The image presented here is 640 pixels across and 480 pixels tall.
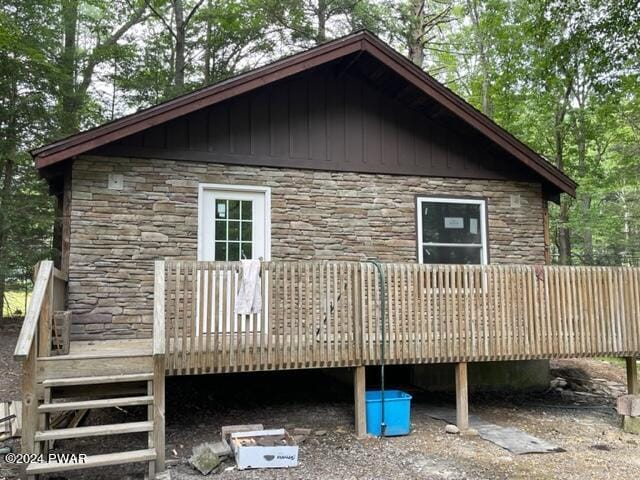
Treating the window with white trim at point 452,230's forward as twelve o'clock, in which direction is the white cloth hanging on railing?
The white cloth hanging on railing is roughly at 1 o'clock from the window with white trim.

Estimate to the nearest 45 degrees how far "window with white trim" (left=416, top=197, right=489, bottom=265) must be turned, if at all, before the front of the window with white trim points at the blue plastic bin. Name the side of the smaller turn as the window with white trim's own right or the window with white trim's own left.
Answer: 0° — it already faces it

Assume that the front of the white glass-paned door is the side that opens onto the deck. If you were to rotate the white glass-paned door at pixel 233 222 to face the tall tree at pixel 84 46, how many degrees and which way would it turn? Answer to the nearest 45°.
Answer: approximately 135° to its right

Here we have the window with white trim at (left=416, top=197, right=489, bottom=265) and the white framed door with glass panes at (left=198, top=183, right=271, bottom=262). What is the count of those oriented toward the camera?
2

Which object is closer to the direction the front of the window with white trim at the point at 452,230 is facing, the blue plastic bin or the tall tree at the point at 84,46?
the blue plastic bin

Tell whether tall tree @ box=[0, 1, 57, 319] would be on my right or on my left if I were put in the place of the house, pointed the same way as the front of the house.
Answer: on my right

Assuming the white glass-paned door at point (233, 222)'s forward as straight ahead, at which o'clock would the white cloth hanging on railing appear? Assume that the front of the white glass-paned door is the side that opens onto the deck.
The white cloth hanging on railing is roughly at 12 o'clock from the white glass-paned door.

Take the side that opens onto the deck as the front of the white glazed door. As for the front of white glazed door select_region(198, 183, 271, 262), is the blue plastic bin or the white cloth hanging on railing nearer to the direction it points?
the white cloth hanging on railing

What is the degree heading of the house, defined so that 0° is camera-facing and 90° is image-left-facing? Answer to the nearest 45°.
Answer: approximately 0°

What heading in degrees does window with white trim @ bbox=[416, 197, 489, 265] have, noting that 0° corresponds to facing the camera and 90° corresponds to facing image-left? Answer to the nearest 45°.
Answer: approximately 0°

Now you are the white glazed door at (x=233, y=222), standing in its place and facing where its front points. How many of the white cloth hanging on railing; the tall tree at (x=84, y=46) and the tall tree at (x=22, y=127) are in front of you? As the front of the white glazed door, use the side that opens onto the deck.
1
